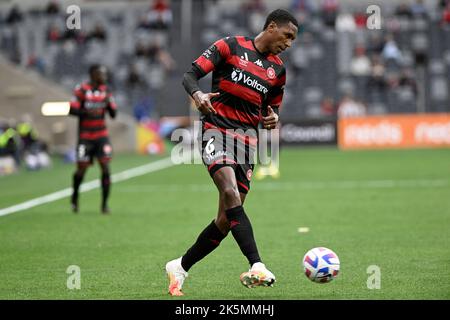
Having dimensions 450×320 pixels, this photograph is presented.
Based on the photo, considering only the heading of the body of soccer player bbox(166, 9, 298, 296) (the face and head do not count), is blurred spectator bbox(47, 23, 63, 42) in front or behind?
behind

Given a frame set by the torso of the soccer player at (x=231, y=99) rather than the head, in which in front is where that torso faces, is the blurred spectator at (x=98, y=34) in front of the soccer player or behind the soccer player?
behind

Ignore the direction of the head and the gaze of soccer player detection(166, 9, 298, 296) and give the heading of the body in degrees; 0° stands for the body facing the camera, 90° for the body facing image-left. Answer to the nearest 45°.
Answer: approximately 315°

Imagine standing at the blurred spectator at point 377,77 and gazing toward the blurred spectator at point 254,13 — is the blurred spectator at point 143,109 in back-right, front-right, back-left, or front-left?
front-left

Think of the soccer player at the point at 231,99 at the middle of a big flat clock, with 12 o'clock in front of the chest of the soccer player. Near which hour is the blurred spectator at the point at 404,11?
The blurred spectator is roughly at 8 o'clock from the soccer player.

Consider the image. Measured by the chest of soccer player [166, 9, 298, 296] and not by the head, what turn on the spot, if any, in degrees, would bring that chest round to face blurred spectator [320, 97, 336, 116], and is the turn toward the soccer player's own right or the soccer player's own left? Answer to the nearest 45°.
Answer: approximately 135° to the soccer player's own left

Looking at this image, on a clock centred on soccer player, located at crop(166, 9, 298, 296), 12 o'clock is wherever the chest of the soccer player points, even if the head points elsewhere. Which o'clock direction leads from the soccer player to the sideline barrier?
The sideline barrier is roughly at 8 o'clock from the soccer player.

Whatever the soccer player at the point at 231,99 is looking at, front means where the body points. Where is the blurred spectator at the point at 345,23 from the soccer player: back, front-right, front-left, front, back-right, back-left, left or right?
back-left

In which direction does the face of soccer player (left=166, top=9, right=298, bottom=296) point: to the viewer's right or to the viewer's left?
to the viewer's right
